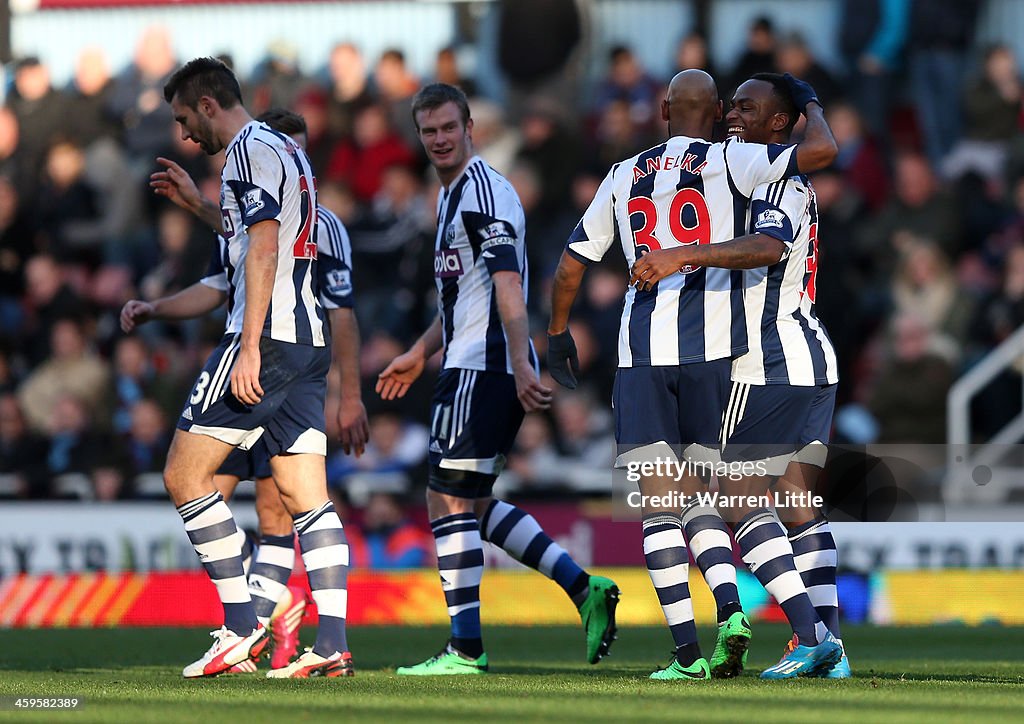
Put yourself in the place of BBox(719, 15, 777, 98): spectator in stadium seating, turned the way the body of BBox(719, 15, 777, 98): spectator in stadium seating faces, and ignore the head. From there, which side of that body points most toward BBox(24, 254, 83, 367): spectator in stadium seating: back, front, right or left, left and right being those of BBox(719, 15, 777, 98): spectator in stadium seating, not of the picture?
right

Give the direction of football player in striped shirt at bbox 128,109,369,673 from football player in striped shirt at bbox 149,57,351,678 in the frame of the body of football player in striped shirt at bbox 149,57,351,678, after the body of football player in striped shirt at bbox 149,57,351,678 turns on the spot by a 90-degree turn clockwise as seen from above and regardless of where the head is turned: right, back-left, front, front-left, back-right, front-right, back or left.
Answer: front

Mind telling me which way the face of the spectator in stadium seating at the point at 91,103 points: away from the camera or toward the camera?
toward the camera

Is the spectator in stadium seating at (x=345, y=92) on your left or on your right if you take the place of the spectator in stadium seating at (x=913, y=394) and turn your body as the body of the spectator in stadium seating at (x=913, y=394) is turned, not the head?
on your right

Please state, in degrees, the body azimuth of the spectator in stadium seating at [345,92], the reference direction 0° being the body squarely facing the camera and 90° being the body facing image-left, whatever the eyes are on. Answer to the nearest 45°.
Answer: approximately 0°

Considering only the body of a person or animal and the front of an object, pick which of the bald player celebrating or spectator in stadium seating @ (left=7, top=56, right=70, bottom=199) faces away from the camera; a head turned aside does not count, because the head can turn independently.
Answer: the bald player celebrating

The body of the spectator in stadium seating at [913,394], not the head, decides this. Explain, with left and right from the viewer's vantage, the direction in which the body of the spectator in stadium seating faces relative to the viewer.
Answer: facing the viewer

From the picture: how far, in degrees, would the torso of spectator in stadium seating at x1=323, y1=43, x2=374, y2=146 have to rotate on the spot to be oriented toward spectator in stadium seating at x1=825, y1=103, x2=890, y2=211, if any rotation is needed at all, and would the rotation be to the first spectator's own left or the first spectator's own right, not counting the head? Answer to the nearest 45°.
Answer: approximately 45° to the first spectator's own left

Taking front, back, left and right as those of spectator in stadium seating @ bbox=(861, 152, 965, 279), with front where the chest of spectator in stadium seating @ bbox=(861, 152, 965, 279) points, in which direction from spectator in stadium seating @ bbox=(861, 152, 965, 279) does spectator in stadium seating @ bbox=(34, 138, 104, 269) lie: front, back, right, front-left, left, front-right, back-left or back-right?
right

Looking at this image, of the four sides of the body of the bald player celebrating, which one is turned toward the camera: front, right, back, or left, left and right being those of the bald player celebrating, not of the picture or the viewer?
back

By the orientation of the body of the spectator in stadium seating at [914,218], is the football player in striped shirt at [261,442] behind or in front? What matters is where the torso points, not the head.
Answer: in front

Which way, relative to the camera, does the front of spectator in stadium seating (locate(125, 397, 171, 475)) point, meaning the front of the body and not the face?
toward the camera

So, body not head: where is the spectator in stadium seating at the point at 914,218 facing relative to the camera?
toward the camera

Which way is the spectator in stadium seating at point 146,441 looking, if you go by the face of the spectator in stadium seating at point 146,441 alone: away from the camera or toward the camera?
toward the camera
